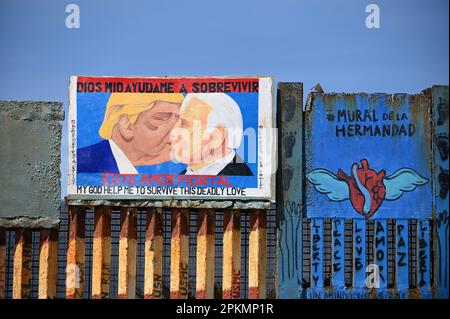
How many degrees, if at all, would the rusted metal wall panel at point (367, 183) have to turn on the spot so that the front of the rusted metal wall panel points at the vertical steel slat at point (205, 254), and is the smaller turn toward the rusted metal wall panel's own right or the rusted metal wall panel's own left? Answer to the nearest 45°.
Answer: approximately 90° to the rusted metal wall panel's own right

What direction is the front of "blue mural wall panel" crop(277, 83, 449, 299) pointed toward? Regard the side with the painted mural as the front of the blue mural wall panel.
toward the camera

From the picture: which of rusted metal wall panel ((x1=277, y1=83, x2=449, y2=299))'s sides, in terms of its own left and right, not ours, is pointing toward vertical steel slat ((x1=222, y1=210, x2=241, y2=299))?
right

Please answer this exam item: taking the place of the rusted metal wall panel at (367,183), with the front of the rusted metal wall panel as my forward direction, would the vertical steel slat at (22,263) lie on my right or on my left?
on my right

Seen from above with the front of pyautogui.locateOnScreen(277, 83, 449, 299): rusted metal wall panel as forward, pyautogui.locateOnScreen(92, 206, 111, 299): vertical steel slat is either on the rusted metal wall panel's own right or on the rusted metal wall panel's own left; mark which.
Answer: on the rusted metal wall panel's own right

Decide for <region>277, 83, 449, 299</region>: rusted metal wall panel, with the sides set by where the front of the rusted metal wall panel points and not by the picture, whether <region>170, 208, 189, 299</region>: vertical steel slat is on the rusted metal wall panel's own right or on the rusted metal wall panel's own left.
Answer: on the rusted metal wall panel's own right

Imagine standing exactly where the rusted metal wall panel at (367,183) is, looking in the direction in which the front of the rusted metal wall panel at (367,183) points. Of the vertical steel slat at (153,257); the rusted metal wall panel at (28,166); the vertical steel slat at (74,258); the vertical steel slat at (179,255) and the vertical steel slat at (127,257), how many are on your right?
5

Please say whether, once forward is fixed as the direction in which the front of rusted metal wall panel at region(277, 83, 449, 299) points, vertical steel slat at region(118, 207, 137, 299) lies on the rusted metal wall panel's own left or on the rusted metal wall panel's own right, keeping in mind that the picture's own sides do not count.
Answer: on the rusted metal wall panel's own right

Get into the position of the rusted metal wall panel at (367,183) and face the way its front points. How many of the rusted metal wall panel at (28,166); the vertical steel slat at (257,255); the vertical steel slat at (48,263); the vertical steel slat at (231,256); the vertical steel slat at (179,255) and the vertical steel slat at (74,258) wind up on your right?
6

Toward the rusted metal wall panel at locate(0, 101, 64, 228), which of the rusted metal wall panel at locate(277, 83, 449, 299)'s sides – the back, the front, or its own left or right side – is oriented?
right

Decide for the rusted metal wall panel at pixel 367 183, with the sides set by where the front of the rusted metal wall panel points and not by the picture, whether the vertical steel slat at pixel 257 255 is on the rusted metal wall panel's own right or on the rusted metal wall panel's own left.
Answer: on the rusted metal wall panel's own right
